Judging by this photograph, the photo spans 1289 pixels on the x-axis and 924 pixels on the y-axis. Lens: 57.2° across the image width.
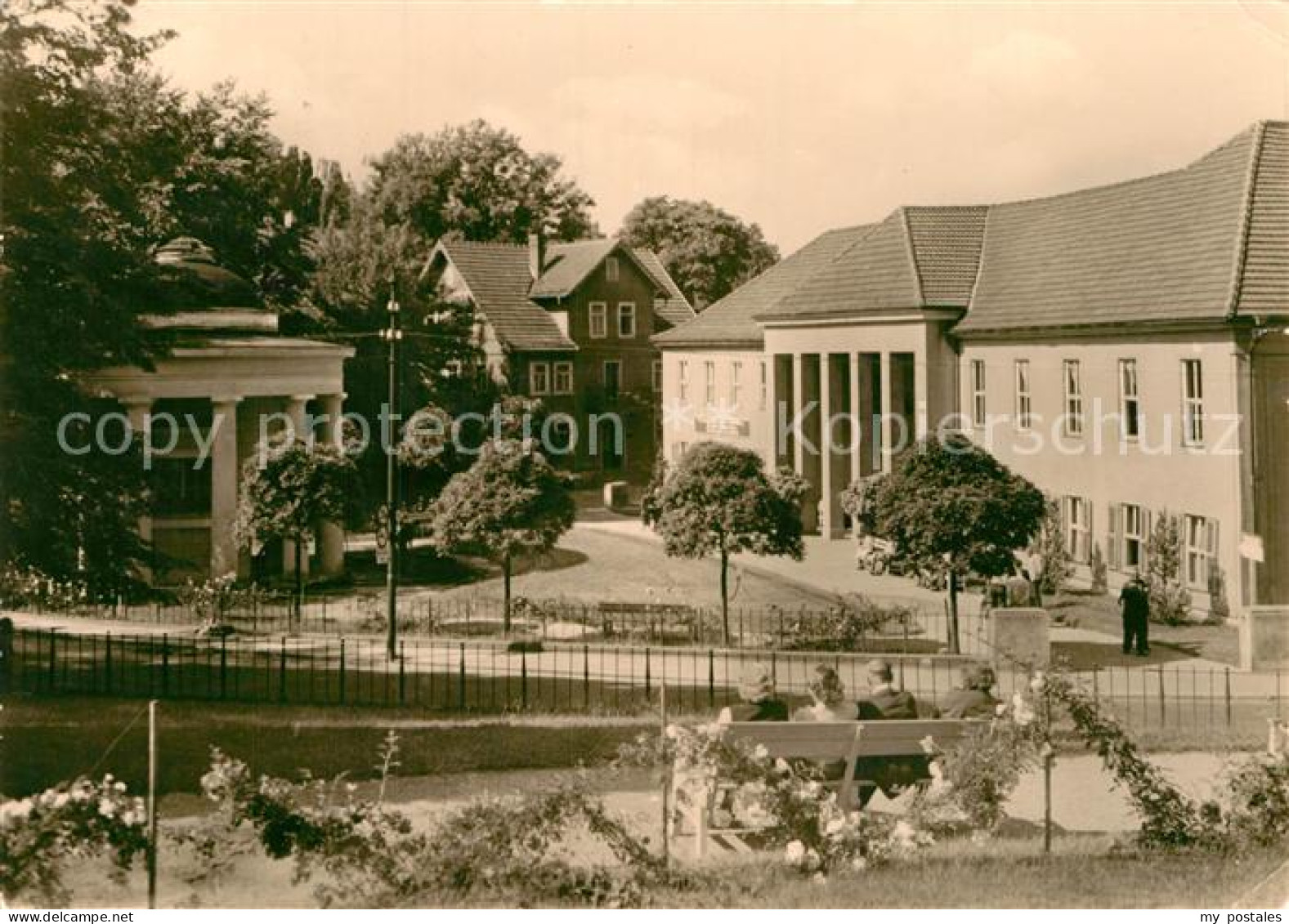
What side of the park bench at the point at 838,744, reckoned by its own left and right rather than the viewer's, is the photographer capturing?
back

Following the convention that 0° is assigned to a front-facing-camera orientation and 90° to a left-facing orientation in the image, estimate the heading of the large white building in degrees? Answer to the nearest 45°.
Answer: approximately 45°

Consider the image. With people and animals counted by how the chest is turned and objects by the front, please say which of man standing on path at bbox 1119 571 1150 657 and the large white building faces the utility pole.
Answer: the large white building

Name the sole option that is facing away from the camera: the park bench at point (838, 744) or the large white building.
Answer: the park bench

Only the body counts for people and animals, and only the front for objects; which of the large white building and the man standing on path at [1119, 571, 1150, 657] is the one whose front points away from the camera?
the man standing on path

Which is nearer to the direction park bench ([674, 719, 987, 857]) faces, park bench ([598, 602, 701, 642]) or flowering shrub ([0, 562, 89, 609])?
the park bench

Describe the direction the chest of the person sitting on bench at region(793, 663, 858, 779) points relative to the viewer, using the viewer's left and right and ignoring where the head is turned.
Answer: facing away from the viewer

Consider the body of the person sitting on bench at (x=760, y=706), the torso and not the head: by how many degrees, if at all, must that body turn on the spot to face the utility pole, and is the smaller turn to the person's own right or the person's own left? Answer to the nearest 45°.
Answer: approximately 45° to the person's own left

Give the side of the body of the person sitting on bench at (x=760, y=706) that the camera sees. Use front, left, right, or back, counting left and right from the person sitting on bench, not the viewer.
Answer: back

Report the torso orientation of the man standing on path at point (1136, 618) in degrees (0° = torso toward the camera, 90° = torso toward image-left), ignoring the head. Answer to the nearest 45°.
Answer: approximately 180°

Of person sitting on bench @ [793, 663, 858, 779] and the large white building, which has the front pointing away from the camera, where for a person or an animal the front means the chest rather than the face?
the person sitting on bench

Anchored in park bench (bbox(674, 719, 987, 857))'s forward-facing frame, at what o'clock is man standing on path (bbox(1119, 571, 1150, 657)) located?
The man standing on path is roughly at 1 o'clock from the park bench.

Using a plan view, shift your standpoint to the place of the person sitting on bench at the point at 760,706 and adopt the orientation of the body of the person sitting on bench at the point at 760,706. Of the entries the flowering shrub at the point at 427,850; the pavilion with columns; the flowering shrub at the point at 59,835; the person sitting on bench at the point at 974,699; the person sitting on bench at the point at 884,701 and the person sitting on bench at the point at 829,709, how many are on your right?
3
